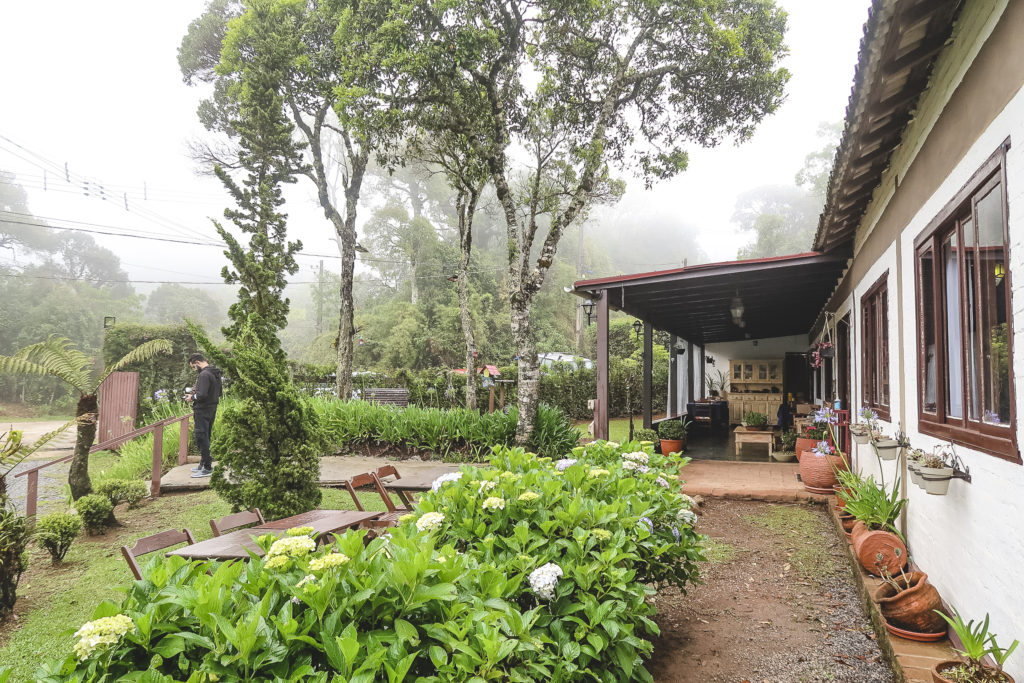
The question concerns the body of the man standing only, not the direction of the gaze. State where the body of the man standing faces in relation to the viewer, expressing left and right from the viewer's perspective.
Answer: facing to the left of the viewer

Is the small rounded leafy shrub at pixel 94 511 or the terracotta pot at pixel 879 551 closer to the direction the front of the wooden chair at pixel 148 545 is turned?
the terracotta pot

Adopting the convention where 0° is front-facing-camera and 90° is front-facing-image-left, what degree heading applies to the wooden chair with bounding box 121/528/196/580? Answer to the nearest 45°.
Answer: approximately 315°

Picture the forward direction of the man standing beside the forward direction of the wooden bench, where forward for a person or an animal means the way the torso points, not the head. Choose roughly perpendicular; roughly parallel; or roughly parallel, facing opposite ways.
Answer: roughly perpendicular

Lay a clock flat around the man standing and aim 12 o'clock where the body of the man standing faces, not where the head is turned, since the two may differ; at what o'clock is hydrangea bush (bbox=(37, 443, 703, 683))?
The hydrangea bush is roughly at 9 o'clock from the man standing.

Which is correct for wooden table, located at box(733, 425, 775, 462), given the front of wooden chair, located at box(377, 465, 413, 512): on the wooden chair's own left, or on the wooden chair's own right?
on the wooden chair's own left

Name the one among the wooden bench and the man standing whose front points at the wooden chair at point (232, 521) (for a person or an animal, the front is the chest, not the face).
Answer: the wooden bench

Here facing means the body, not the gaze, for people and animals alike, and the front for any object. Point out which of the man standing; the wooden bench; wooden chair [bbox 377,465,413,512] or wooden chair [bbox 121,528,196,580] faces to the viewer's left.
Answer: the man standing

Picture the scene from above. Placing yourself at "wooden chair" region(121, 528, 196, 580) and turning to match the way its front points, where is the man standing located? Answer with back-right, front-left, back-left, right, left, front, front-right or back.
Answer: back-left
